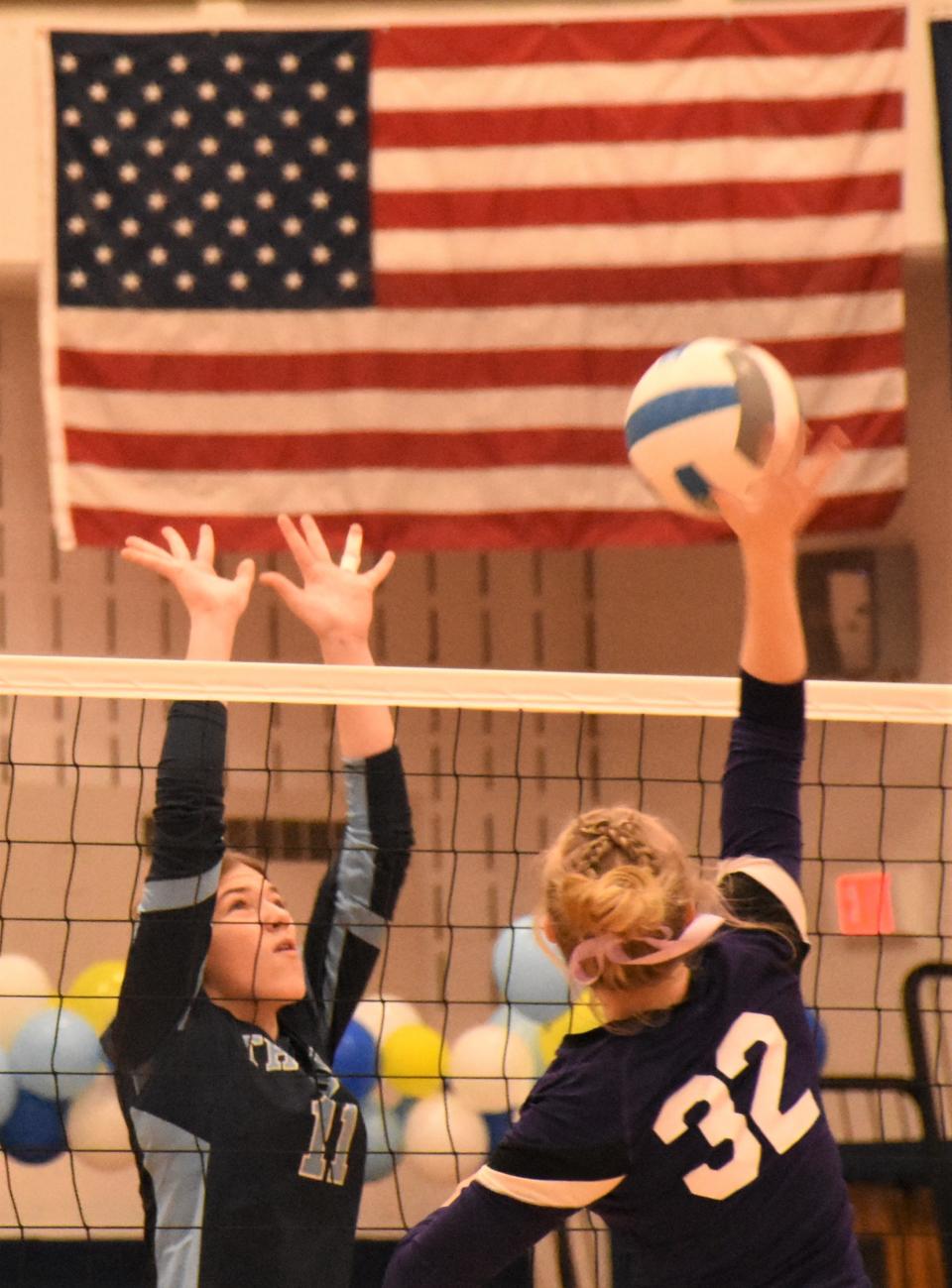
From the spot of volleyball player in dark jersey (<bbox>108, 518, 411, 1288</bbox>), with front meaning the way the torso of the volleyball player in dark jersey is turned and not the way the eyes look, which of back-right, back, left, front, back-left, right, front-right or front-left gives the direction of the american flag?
back-left

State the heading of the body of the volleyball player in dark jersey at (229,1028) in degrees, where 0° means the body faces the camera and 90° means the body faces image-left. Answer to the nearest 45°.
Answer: approximately 315°

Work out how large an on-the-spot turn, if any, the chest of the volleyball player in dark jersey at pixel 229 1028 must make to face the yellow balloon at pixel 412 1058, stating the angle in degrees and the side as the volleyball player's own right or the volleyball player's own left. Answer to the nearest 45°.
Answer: approximately 135° to the volleyball player's own left

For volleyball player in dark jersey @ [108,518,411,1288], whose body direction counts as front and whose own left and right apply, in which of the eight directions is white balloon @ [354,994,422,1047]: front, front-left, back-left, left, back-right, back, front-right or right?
back-left

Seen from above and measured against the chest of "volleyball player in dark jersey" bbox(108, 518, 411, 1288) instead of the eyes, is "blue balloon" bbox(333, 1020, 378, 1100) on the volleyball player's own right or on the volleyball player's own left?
on the volleyball player's own left

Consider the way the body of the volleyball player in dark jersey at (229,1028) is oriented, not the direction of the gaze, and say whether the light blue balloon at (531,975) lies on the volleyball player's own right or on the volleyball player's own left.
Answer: on the volleyball player's own left

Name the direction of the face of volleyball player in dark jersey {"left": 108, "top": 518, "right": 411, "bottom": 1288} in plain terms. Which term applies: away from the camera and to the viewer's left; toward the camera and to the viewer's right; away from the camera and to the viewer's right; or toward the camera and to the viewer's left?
toward the camera and to the viewer's right

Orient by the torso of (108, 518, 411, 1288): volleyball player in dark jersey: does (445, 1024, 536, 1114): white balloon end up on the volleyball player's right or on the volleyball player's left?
on the volleyball player's left
